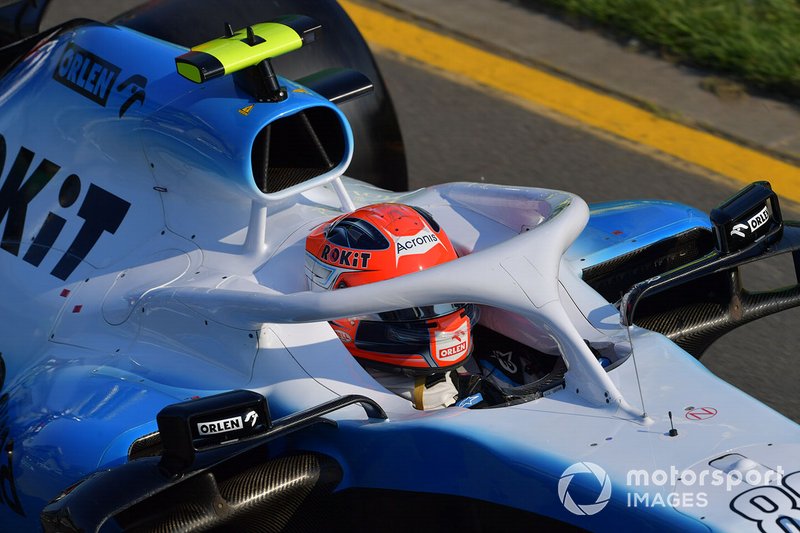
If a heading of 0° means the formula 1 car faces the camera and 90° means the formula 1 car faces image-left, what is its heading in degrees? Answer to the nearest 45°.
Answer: approximately 315°
